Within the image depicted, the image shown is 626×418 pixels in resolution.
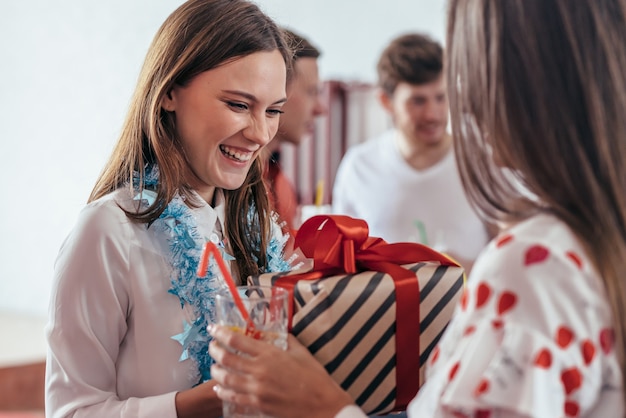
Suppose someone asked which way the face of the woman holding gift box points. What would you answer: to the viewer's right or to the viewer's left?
to the viewer's left

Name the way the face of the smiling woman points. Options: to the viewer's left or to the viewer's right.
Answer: to the viewer's right

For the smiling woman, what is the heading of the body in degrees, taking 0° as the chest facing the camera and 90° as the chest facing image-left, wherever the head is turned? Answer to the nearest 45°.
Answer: approximately 315°

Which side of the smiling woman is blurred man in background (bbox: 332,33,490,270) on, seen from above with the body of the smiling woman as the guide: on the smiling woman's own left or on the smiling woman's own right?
on the smiling woman's own left

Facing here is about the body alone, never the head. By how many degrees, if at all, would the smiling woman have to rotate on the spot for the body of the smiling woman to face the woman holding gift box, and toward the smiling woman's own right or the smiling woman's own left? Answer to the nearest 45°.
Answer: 0° — they already face them
